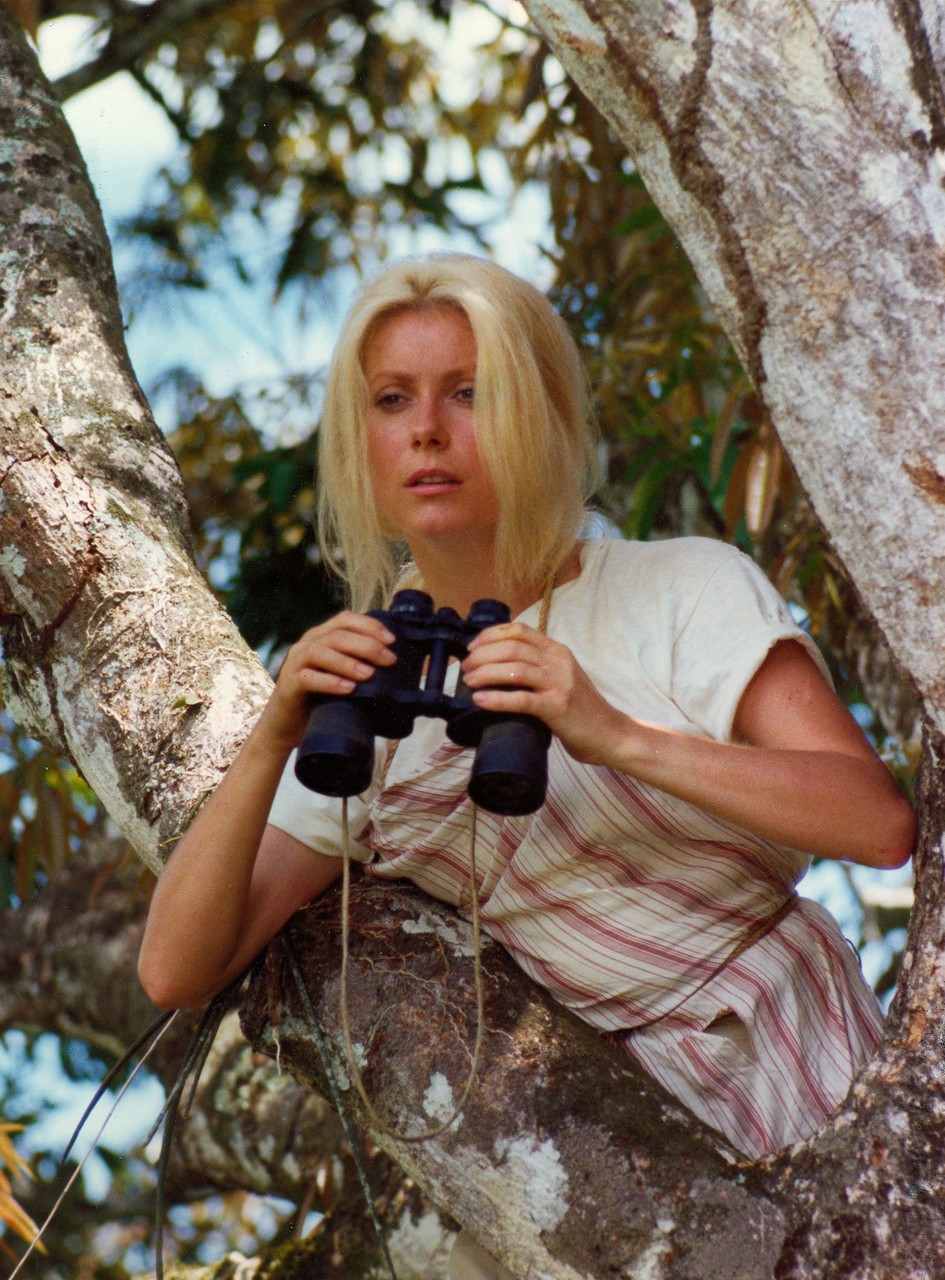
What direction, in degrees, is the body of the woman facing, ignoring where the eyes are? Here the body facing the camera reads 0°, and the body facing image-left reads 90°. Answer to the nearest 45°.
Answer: approximately 45°
